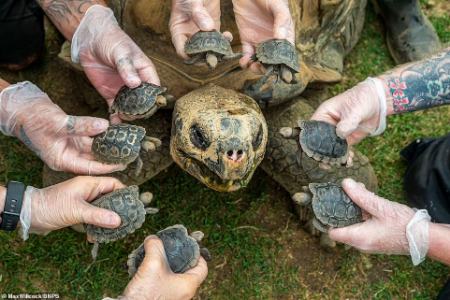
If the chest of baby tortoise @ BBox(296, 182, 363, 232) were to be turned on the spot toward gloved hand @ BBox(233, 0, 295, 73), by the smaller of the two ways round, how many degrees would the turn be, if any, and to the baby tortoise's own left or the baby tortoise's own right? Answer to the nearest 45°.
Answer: approximately 45° to the baby tortoise's own right

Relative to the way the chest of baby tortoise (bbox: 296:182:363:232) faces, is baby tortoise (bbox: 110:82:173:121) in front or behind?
in front

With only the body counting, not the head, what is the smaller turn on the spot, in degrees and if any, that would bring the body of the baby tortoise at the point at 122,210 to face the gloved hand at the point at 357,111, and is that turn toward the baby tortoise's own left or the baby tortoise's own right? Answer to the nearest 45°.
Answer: approximately 45° to the baby tortoise's own right

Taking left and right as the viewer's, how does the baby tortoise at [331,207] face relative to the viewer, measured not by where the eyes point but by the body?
facing to the left of the viewer

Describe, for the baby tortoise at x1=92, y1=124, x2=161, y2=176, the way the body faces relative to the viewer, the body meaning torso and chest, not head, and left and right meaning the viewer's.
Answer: facing to the right of the viewer

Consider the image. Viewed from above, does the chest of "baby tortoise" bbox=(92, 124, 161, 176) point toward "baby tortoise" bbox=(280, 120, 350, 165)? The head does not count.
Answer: yes

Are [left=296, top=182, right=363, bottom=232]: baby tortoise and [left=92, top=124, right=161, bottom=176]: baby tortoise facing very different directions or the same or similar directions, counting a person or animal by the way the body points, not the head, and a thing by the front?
very different directions

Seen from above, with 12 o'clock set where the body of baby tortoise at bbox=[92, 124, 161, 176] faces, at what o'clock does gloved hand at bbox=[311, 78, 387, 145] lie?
The gloved hand is roughly at 12 o'clock from the baby tortoise.

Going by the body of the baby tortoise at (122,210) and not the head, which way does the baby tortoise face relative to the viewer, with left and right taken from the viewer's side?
facing away from the viewer and to the right of the viewer

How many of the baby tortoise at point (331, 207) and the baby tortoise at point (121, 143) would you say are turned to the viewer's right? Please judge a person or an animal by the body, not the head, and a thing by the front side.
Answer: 1
